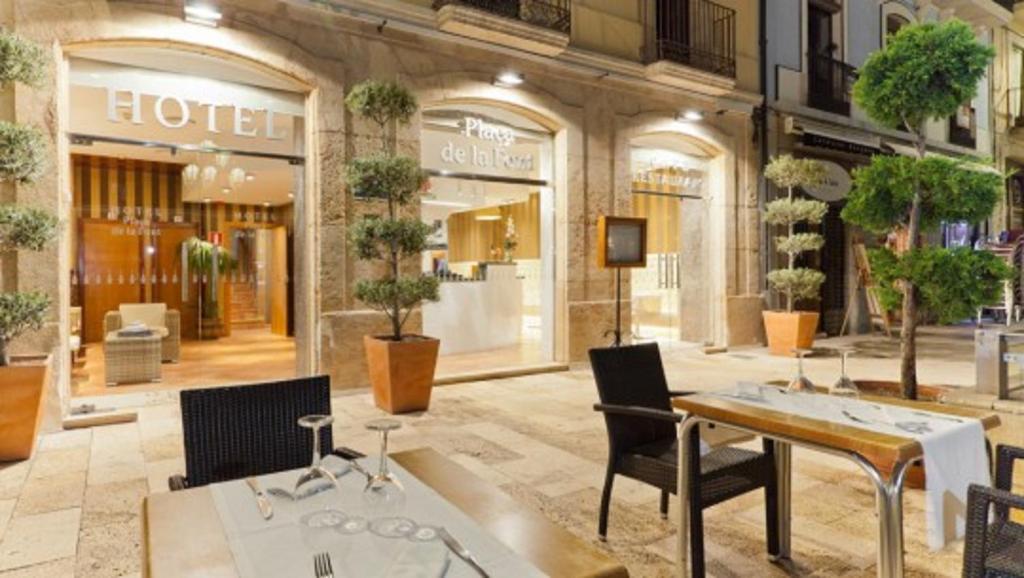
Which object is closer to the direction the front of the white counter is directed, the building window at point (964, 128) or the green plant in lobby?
the building window

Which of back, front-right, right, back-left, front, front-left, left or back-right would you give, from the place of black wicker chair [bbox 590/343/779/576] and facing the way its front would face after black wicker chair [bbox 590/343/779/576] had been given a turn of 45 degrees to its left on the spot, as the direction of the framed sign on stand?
left

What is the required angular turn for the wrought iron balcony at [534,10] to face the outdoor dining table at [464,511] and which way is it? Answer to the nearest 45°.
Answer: approximately 45° to its right

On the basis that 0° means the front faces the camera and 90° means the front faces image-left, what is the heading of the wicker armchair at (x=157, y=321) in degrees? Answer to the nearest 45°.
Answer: approximately 0°

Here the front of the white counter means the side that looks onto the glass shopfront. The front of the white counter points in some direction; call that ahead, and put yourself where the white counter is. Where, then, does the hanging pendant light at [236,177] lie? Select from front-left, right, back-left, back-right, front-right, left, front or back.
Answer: back-right

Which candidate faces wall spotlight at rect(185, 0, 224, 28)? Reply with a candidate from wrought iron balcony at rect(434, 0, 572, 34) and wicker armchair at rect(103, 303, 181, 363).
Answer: the wicker armchair

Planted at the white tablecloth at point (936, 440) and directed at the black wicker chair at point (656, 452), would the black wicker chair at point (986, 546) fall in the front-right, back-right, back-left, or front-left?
back-left
